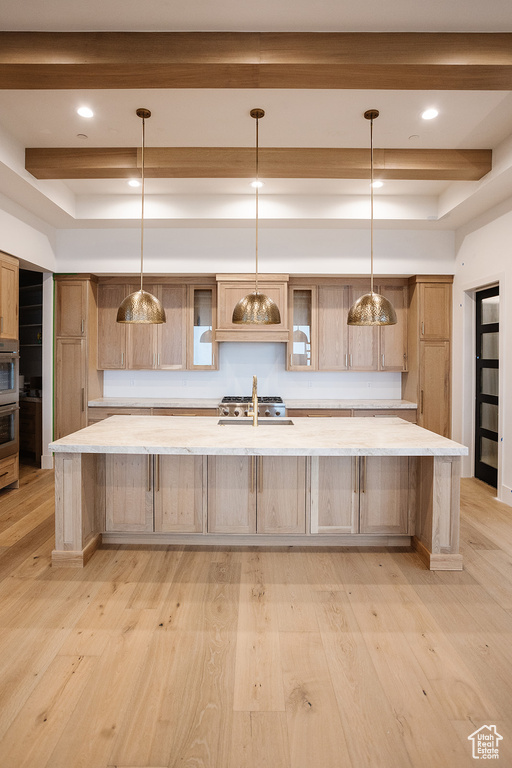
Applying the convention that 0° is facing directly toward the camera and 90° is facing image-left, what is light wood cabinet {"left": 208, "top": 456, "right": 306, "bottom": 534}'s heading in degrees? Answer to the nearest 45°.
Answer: approximately 0°

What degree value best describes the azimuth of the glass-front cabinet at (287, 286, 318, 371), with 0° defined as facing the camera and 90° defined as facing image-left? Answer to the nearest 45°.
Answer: approximately 0°

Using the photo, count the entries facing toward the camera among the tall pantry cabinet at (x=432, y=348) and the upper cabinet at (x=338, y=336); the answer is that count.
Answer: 2

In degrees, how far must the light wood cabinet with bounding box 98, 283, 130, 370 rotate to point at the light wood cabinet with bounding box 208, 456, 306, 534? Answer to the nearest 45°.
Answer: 0° — it already faces it

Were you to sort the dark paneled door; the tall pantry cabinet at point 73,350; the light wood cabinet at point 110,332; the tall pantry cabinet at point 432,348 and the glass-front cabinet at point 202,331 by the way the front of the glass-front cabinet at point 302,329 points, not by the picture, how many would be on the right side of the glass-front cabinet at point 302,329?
3
